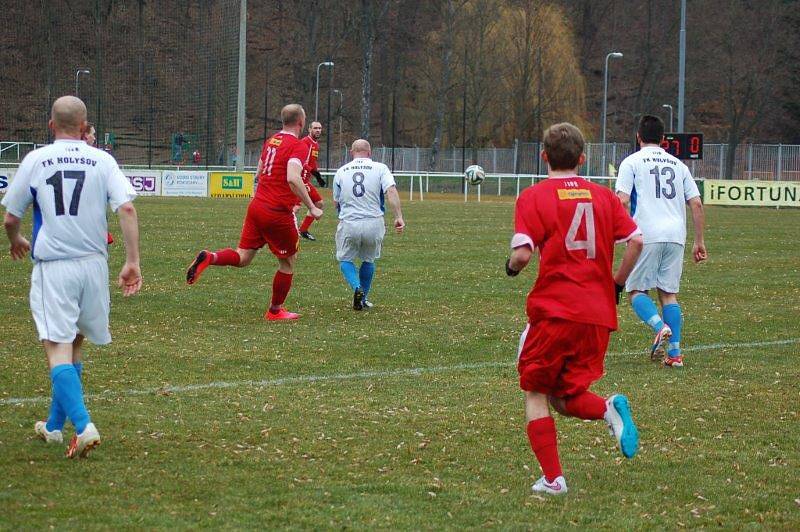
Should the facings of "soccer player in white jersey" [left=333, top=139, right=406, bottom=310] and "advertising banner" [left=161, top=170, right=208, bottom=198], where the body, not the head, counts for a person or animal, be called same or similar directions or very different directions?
very different directions

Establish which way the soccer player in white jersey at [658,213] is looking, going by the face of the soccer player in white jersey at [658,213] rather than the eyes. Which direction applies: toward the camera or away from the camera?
away from the camera

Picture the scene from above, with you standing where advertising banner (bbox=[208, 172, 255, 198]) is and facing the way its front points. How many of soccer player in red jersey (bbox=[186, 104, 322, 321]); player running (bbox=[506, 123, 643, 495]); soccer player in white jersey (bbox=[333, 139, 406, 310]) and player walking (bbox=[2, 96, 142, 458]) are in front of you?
4

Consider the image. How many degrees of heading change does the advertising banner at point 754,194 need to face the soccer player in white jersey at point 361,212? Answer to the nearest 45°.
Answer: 0° — it already faces them

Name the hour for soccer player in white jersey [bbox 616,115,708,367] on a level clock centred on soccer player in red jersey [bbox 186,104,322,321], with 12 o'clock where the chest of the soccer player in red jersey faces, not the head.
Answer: The soccer player in white jersey is roughly at 3 o'clock from the soccer player in red jersey.

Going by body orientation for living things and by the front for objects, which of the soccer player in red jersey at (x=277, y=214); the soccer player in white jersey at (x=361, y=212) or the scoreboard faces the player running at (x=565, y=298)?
the scoreboard

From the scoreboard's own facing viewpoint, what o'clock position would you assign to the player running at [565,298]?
The player running is roughly at 12 o'clock from the scoreboard.

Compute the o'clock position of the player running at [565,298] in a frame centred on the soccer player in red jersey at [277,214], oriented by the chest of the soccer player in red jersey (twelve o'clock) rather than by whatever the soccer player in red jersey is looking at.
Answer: The player running is roughly at 4 o'clock from the soccer player in red jersey.

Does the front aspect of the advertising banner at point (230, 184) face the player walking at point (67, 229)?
yes

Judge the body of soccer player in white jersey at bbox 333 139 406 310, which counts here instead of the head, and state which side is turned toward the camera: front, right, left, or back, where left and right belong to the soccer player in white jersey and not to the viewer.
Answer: back

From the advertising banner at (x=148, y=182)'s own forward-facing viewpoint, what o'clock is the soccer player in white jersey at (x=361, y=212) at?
The soccer player in white jersey is roughly at 12 o'clock from the advertising banner.

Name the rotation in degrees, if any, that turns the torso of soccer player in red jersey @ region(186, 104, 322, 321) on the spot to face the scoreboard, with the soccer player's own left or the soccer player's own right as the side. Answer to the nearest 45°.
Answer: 0° — they already face it

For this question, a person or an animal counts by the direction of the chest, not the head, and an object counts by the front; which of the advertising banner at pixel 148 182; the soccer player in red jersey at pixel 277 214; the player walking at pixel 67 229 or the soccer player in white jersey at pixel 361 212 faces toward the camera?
the advertising banner
